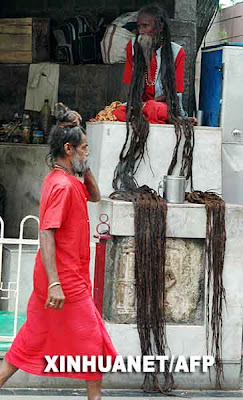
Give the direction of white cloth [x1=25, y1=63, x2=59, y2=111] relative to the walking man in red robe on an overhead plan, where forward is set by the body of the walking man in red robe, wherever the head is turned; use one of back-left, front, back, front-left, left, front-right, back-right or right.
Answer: left

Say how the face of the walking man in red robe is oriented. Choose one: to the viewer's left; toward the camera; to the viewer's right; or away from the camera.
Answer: to the viewer's right

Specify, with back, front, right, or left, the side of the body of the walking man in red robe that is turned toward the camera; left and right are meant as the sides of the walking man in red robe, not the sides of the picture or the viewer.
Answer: right

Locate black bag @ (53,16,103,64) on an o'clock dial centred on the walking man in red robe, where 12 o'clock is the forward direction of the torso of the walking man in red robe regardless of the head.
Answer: The black bag is roughly at 9 o'clock from the walking man in red robe.

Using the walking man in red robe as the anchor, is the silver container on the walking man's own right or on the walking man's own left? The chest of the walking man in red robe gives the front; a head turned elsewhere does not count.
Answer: on the walking man's own left

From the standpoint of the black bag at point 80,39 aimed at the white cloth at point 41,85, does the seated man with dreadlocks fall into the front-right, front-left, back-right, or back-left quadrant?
back-left
